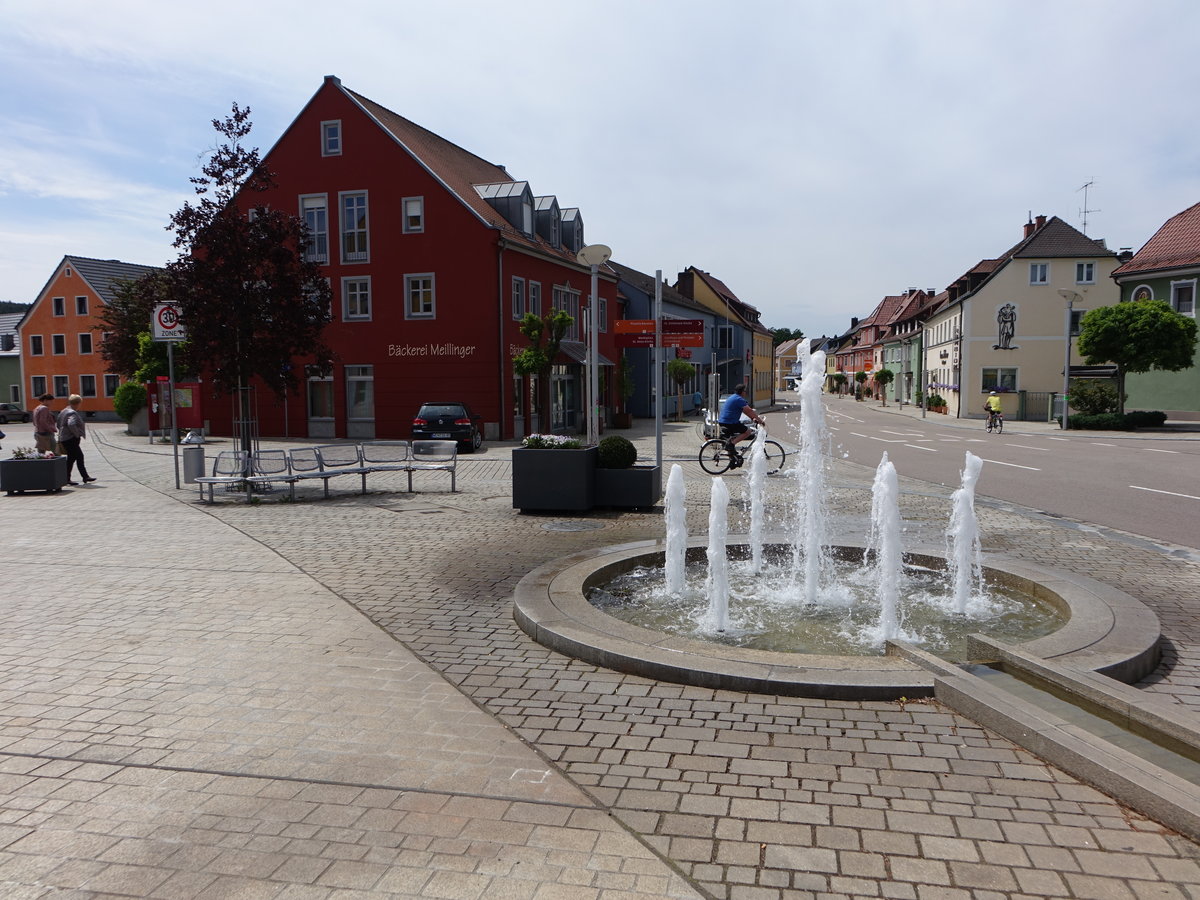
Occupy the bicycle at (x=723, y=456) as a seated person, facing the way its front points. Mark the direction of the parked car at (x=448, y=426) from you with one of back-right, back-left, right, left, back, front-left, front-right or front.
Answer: back-left

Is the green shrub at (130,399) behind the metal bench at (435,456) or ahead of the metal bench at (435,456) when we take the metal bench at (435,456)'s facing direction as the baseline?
behind

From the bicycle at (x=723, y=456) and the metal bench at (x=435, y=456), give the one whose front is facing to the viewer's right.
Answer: the bicycle

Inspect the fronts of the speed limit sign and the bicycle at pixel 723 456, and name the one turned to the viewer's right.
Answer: the bicycle

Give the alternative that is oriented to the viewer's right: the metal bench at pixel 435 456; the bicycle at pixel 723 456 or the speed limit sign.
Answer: the bicycle

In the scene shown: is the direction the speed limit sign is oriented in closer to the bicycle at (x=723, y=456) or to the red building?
the bicycle

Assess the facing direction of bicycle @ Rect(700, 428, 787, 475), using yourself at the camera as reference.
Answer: facing to the right of the viewer

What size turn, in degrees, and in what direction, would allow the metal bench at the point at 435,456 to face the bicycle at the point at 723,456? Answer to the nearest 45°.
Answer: approximately 90° to its left

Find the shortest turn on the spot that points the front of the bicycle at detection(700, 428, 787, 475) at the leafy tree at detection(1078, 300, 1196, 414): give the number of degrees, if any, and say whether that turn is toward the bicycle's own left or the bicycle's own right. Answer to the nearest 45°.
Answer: approximately 45° to the bicycle's own left

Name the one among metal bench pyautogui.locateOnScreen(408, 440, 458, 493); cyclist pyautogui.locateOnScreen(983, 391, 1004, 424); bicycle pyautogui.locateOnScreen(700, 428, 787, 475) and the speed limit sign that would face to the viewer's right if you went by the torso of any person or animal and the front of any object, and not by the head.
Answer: the bicycle

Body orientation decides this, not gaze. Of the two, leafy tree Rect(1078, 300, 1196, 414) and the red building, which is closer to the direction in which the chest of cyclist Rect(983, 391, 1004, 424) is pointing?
the leafy tree
